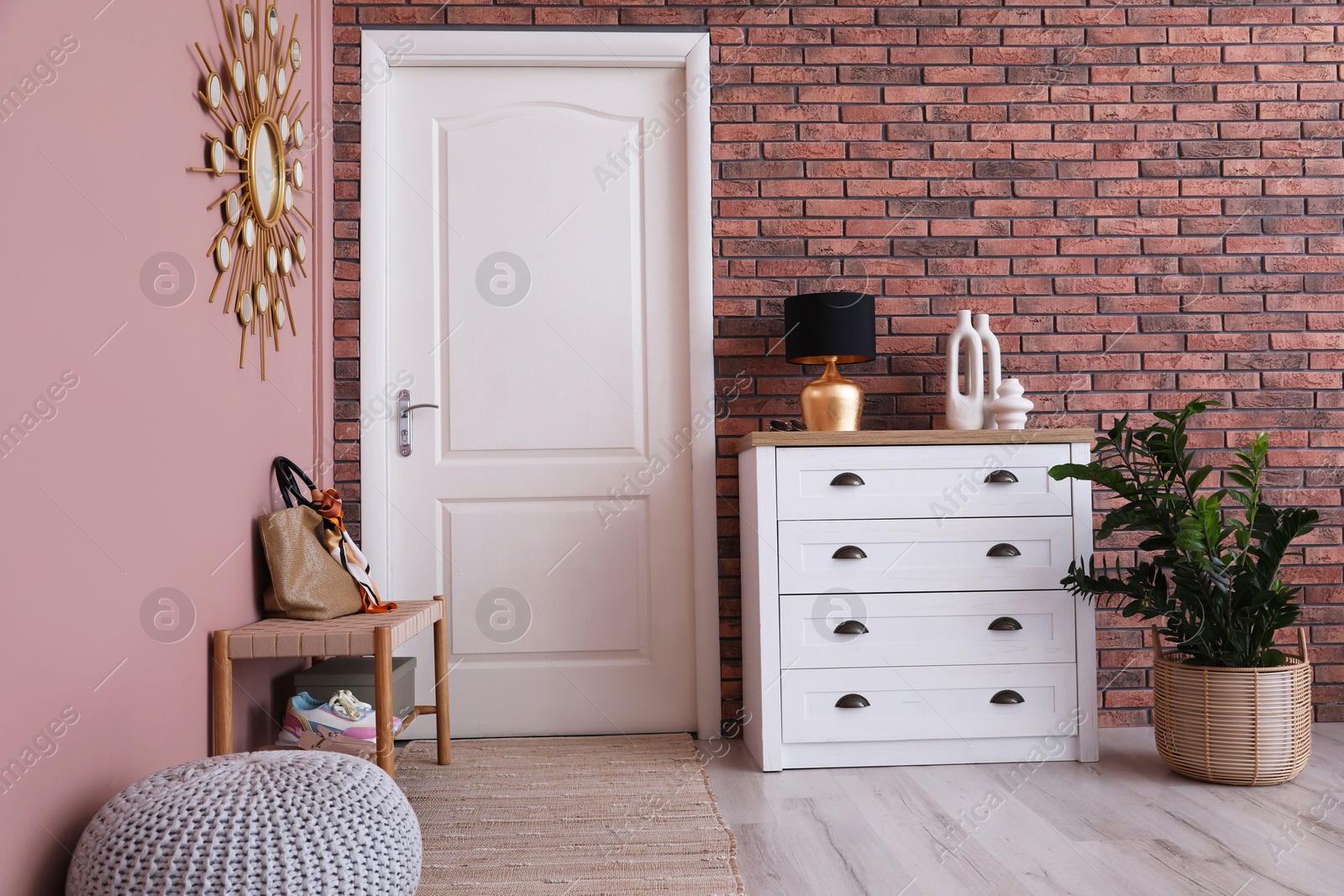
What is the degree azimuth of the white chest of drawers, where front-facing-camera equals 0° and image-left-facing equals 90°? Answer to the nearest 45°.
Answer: approximately 0°

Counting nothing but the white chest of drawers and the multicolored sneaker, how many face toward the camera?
1

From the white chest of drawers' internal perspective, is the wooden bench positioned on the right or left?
on its right

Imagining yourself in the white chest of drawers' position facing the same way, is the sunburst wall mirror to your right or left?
on your right

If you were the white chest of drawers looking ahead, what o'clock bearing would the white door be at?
The white door is roughly at 3 o'clock from the white chest of drawers.
